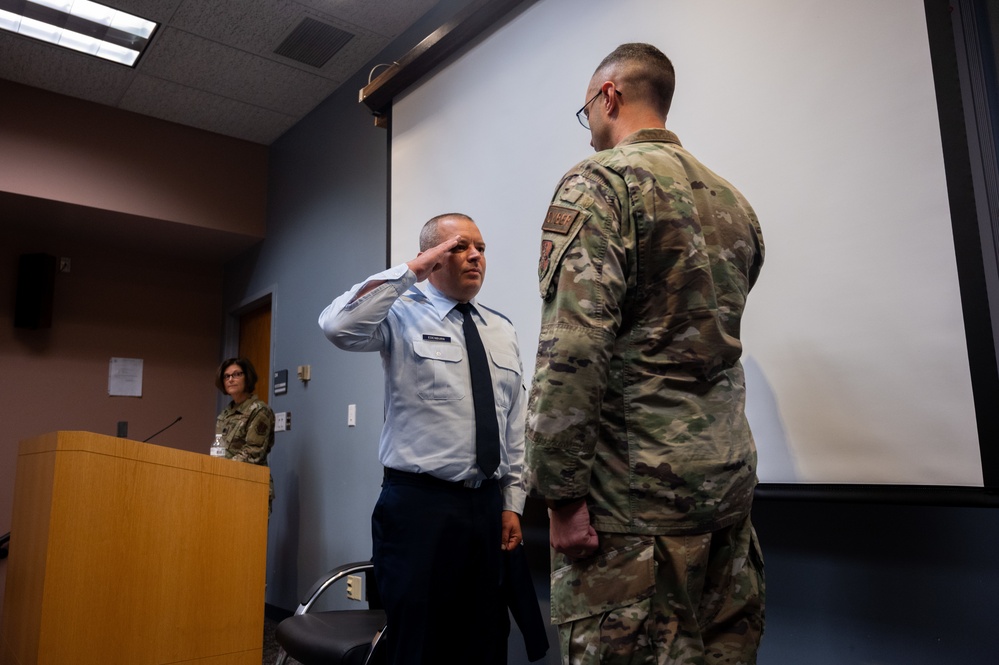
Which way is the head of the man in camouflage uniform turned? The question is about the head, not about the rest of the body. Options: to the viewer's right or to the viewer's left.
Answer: to the viewer's left

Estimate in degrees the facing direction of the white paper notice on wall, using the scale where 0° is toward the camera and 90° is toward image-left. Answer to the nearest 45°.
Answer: approximately 0°

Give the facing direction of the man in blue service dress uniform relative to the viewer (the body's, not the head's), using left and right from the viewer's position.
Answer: facing the viewer and to the right of the viewer

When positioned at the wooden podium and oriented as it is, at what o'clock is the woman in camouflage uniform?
The woman in camouflage uniform is roughly at 8 o'clock from the wooden podium.

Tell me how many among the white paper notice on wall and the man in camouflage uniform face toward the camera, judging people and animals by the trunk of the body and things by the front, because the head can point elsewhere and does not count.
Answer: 1

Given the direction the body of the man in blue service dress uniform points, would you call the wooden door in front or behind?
behind

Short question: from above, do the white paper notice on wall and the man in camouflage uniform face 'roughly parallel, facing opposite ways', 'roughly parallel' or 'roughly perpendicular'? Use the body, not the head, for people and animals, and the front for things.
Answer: roughly parallel, facing opposite ways

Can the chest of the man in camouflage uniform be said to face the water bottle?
yes

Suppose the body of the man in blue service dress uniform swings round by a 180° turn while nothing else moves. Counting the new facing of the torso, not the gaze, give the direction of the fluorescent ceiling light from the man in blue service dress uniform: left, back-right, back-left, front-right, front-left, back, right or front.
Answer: front

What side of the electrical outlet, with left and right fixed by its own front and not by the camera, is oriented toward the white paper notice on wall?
right

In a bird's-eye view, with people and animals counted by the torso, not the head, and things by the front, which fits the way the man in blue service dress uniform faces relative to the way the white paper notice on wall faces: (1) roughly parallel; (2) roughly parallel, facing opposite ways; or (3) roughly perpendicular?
roughly parallel

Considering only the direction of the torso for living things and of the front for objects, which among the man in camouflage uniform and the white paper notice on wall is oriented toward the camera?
the white paper notice on wall
